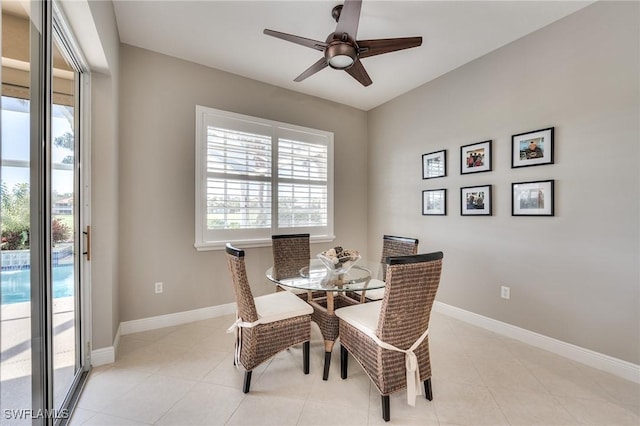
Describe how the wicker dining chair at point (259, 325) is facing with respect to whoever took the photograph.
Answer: facing away from the viewer and to the right of the viewer

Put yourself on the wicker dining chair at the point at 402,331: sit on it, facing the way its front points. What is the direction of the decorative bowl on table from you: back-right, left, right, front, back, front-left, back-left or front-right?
front

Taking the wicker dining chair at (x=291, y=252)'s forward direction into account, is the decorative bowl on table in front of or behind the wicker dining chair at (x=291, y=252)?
in front

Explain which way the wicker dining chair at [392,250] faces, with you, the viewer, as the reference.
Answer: facing the viewer and to the left of the viewer

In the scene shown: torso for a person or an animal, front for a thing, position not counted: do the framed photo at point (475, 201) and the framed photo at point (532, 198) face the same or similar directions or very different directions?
same or similar directions

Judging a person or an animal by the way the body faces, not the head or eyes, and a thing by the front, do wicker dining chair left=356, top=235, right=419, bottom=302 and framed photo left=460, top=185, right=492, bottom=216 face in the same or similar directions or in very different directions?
same or similar directions

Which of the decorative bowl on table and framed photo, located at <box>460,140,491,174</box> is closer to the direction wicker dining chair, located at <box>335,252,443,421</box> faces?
the decorative bowl on table

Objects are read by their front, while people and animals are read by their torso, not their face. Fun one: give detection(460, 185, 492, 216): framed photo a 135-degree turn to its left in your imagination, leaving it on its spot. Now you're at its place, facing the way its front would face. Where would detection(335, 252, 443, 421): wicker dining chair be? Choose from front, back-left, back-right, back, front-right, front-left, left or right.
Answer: right

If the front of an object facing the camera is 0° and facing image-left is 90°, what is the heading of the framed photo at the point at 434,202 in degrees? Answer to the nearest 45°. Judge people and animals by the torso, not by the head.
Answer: approximately 45°

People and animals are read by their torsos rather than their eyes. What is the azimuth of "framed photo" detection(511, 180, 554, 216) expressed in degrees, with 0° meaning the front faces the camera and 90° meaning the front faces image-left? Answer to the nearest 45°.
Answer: approximately 45°

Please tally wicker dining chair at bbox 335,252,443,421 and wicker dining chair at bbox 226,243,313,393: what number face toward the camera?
0

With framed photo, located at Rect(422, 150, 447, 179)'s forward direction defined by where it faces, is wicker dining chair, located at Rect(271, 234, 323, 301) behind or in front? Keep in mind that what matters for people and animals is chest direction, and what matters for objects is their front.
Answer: in front

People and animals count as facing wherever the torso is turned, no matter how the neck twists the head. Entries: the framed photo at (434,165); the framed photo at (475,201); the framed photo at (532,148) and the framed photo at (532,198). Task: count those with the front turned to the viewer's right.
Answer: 0

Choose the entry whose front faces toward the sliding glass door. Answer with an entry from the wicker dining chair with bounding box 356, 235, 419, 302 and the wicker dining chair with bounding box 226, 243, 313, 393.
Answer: the wicker dining chair with bounding box 356, 235, 419, 302

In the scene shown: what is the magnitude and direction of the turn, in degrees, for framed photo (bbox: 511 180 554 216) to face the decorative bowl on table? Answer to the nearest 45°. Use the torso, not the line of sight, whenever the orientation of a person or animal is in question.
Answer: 0° — it already faces it

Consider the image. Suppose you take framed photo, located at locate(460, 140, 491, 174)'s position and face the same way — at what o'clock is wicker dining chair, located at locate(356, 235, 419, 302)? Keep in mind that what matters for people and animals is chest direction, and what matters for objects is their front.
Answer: The wicker dining chair is roughly at 12 o'clock from the framed photo.

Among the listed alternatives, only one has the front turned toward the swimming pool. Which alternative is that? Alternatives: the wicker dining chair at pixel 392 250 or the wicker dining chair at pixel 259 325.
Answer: the wicker dining chair at pixel 392 250
